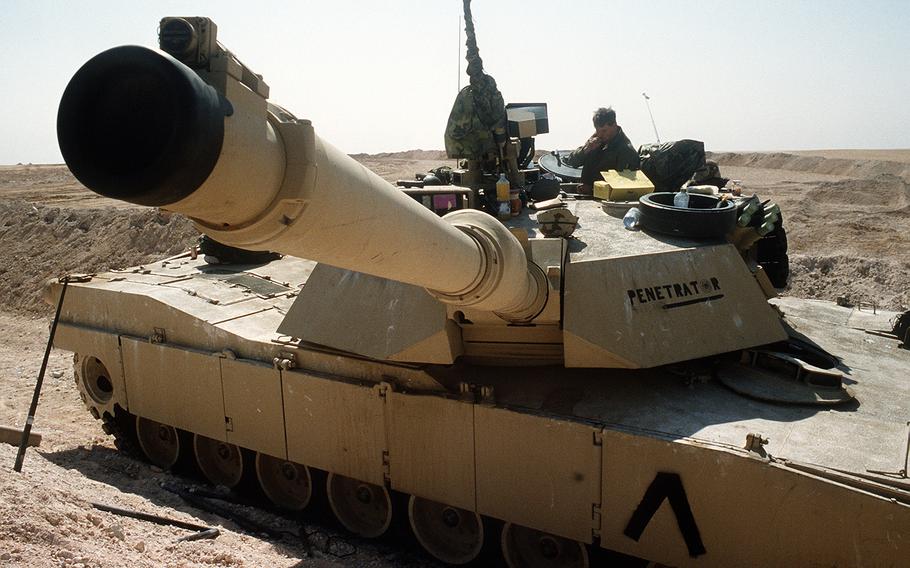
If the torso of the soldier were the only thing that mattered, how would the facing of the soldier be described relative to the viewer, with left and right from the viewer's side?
facing the viewer and to the left of the viewer

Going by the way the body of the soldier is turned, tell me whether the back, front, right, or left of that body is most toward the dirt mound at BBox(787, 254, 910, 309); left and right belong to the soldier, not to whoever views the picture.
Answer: back

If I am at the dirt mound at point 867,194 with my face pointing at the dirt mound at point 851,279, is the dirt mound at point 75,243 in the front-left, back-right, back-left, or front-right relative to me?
front-right

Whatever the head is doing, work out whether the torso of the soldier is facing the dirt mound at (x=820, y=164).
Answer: no

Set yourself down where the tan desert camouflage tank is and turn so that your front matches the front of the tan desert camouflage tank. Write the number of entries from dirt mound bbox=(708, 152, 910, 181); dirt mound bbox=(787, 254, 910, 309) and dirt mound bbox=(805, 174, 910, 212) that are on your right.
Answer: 0

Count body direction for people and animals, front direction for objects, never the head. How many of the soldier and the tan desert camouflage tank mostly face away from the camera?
0

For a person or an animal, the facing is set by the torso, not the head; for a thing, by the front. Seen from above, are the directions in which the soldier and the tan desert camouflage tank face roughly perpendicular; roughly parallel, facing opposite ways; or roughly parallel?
roughly perpendicular

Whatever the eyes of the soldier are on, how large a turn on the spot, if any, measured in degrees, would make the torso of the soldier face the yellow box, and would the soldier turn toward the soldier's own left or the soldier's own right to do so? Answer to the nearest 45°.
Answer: approximately 45° to the soldier's own left

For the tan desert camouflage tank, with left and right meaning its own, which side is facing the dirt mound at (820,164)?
left

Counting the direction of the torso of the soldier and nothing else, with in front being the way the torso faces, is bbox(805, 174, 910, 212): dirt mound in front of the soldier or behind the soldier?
behind

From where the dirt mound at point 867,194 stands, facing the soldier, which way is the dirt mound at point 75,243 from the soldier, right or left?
right

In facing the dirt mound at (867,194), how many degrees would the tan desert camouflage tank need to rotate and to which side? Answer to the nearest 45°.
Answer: approximately 90° to its left

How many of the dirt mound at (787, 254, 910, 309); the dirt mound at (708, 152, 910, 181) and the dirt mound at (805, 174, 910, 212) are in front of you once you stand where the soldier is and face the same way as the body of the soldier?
0
